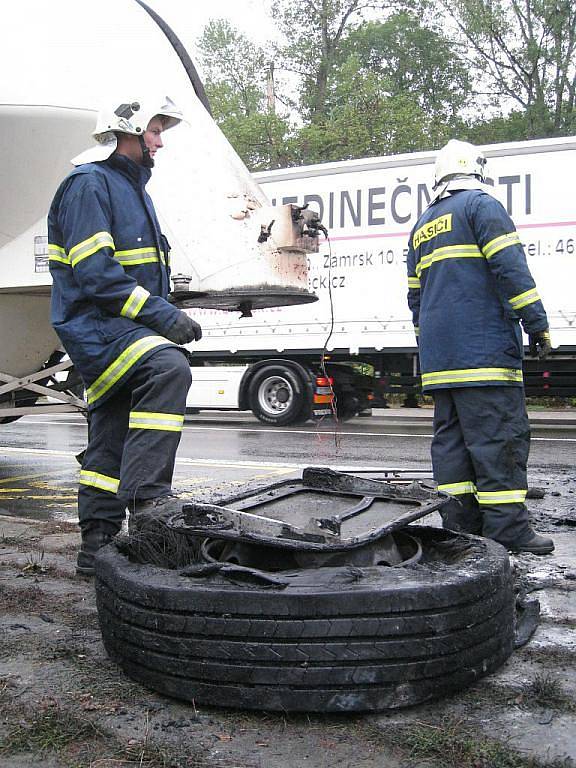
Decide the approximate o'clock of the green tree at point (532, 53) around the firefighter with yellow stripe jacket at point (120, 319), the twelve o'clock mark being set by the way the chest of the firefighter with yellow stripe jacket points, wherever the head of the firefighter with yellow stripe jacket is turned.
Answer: The green tree is roughly at 10 o'clock from the firefighter with yellow stripe jacket.

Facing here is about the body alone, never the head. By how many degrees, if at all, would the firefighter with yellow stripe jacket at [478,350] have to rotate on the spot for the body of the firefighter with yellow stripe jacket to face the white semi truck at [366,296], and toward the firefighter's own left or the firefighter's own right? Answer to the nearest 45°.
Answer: approximately 45° to the firefighter's own left

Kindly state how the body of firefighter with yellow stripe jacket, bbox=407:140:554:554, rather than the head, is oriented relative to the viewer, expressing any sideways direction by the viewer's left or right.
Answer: facing away from the viewer and to the right of the viewer

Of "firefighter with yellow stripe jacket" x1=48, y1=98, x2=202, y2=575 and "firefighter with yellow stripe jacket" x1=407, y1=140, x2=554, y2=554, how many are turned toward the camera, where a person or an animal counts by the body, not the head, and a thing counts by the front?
0

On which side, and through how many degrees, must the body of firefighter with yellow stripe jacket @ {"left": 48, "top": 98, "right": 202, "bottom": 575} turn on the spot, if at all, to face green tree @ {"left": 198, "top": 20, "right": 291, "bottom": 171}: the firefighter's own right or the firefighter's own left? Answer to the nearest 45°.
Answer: approximately 90° to the firefighter's own left

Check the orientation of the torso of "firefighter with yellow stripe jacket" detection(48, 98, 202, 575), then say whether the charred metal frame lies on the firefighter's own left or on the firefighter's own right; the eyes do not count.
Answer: on the firefighter's own right

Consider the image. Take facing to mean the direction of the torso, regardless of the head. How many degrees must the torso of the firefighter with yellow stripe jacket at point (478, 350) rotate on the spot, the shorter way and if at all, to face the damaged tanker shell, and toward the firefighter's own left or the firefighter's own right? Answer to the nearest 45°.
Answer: approximately 135° to the firefighter's own left

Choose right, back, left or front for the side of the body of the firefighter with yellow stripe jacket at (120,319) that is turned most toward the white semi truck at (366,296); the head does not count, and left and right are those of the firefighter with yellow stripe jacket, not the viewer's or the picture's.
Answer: left

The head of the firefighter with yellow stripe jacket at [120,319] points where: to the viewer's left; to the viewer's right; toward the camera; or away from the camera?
to the viewer's right

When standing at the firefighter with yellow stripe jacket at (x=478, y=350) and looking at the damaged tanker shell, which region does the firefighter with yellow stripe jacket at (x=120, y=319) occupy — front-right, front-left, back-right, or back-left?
front-left

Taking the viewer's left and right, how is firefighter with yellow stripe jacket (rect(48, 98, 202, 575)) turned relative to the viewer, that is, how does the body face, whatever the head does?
facing to the right of the viewer

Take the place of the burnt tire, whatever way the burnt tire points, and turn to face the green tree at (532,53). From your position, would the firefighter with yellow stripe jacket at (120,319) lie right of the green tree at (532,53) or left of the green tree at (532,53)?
left

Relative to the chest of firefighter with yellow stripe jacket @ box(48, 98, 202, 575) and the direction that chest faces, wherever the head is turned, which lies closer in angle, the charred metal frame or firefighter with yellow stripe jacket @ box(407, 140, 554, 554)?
the firefighter with yellow stripe jacket

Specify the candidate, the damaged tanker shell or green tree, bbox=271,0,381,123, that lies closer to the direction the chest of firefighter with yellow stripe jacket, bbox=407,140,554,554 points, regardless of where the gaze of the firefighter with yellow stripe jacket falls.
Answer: the green tree

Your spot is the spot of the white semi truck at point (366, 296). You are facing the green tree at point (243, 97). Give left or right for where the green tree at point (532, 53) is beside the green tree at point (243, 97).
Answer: right
